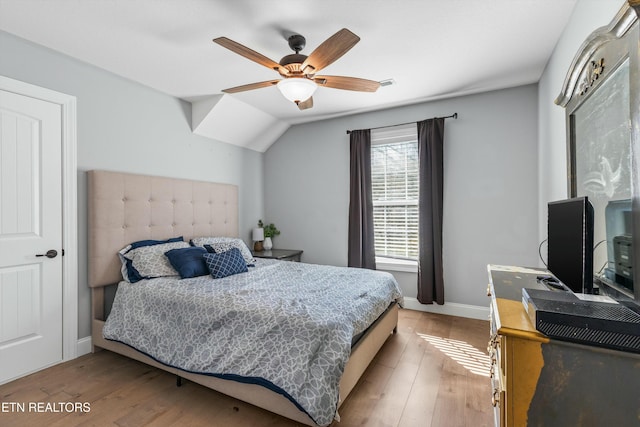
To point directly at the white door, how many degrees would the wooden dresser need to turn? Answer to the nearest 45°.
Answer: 0° — it already faces it

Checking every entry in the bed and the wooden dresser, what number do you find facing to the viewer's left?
1

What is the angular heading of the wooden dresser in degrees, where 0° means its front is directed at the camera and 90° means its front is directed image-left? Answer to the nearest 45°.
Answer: approximately 90°

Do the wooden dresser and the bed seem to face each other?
yes

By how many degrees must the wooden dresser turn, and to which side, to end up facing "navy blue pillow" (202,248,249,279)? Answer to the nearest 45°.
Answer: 0° — it already faces it

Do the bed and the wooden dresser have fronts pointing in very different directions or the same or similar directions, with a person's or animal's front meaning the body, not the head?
very different directions

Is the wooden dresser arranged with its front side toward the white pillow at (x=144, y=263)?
yes
